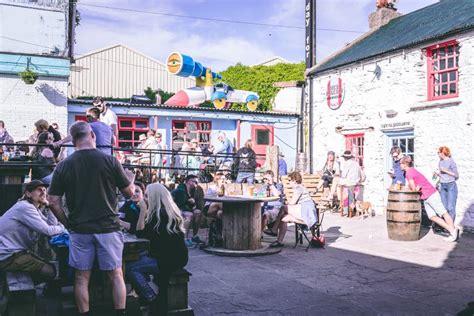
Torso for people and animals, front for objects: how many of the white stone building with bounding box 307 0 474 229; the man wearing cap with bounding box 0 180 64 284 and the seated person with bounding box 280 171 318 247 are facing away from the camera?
0

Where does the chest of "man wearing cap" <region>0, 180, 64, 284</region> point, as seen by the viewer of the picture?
to the viewer's right

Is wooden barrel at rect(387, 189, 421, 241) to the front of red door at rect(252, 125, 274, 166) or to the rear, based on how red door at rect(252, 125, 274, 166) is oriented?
to the front

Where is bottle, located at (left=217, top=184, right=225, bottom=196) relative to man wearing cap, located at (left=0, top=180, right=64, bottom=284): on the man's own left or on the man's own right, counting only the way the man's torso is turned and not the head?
on the man's own left

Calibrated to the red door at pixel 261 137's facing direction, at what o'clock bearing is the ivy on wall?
The ivy on wall is roughly at 6 o'clock from the red door.

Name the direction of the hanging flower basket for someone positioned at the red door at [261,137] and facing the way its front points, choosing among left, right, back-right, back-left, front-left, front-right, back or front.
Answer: front-right

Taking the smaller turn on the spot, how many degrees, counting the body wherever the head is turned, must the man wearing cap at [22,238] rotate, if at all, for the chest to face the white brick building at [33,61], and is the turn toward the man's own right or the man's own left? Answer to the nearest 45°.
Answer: approximately 90° to the man's own left
